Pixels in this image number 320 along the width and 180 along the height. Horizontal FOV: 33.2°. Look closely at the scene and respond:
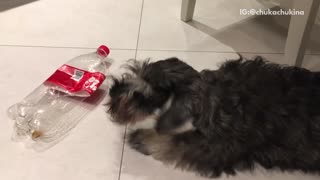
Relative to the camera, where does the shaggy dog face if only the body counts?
to the viewer's left
